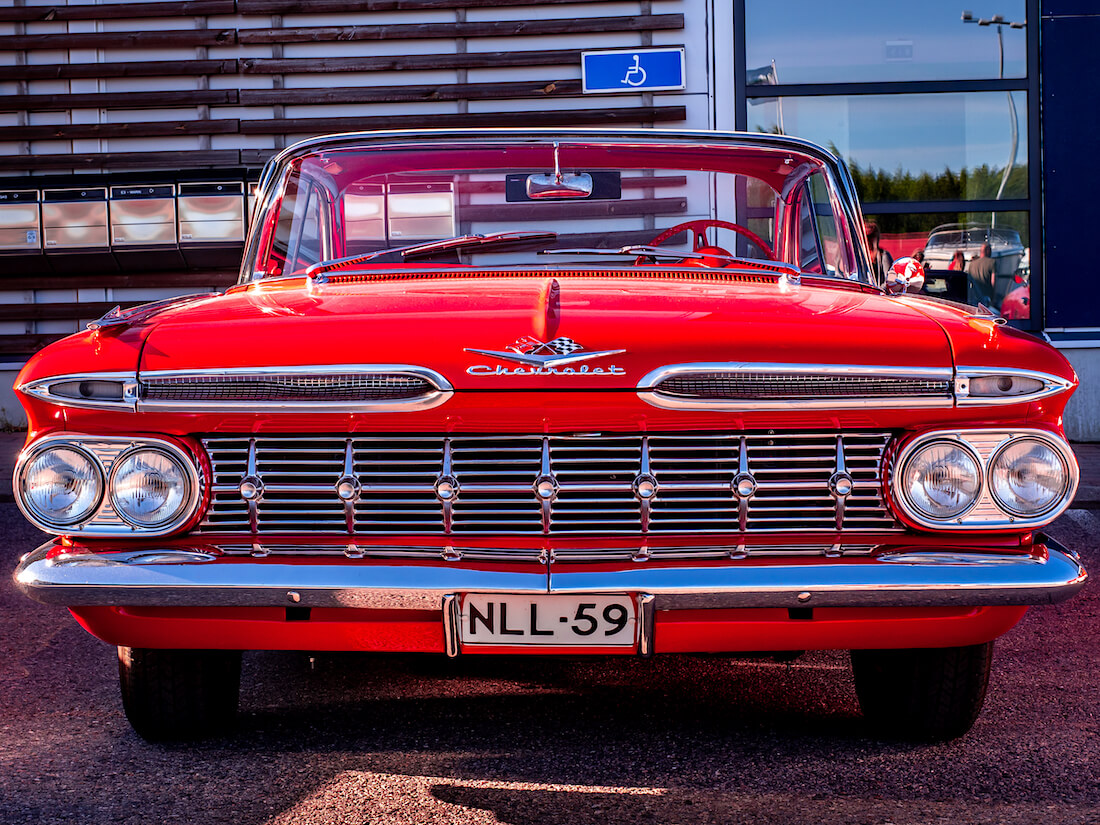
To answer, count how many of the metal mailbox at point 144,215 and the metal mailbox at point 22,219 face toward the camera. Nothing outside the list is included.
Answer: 2

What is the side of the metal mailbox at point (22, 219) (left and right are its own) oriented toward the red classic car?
front

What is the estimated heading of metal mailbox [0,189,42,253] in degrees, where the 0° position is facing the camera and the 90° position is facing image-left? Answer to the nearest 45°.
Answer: approximately 0°

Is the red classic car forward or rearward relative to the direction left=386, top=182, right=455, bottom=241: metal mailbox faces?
forward

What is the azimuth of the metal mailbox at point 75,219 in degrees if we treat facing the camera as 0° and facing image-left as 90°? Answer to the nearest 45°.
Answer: approximately 0°
